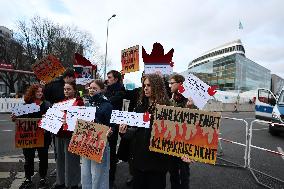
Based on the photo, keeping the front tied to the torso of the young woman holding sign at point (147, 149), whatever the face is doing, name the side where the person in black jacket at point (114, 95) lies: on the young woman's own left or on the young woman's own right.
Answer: on the young woman's own right

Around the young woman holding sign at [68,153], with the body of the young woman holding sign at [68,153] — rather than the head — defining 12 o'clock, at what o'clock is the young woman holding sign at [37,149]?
the young woman holding sign at [37,149] is roughly at 3 o'clock from the young woman holding sign at [68,153].

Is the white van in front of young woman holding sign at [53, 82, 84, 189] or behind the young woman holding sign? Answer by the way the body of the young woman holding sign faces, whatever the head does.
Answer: behind

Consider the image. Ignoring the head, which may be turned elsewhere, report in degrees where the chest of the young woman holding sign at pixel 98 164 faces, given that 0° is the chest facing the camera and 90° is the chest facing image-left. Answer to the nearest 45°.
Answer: approximately 45°

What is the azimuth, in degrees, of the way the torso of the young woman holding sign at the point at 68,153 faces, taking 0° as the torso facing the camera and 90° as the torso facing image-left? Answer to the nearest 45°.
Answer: approximately 45°

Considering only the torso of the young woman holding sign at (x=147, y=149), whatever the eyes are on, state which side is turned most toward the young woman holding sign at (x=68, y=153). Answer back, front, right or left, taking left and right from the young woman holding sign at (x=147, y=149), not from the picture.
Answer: right

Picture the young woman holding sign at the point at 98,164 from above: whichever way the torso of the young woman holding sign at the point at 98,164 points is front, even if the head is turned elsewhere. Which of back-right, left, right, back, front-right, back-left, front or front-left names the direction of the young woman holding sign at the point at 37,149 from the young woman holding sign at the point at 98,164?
right

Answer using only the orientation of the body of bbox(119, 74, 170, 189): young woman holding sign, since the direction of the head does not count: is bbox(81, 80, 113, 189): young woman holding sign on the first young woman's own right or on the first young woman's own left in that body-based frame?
on the first young woman's own right
